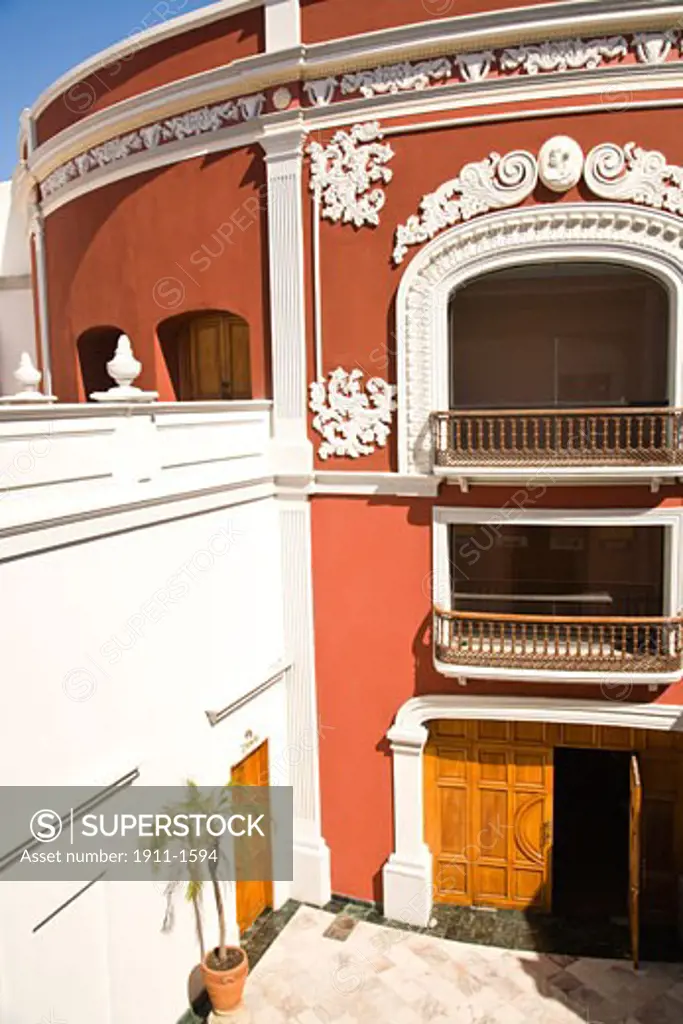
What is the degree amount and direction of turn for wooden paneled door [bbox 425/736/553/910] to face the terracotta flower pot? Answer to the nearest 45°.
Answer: approximately 45° to its right

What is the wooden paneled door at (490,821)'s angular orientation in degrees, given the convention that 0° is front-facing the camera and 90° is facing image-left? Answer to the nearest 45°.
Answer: approximately 0°
